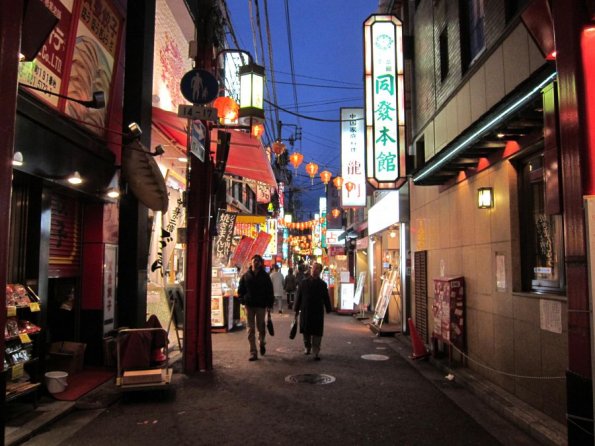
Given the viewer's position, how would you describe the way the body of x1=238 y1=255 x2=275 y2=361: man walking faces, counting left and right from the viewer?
facing the viewer

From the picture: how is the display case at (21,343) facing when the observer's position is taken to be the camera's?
facing the viewer and to the right of the viewer

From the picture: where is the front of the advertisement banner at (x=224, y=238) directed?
toward the camera

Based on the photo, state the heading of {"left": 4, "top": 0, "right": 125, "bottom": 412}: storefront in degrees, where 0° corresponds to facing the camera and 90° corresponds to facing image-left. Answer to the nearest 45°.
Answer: approximately 315°

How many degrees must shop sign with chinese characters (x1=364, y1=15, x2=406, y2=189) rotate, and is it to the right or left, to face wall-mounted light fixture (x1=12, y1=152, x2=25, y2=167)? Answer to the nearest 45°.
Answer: approximately 45° to its right

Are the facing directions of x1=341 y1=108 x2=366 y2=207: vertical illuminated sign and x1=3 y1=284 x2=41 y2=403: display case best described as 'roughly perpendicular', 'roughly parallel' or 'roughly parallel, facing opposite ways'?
roughly perpendicular

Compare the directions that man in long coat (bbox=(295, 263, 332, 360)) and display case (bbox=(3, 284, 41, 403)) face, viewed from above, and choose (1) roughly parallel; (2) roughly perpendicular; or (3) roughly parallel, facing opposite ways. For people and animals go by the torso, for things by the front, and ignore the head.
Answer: roughly perpendicular

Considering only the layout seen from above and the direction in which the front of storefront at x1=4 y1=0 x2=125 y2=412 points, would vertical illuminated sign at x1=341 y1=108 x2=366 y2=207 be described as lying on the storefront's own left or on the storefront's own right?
on the storefront's own left

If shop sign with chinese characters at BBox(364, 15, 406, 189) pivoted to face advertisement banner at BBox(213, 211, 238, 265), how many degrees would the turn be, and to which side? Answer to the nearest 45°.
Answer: approximately 135° to its right

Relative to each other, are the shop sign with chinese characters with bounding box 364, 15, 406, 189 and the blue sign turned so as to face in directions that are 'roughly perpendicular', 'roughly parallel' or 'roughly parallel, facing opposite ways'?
roughly parallel

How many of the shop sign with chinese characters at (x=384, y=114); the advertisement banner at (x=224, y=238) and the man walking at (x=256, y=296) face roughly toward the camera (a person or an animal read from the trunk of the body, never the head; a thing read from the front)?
3

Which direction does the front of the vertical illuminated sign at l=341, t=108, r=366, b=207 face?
toward the camera

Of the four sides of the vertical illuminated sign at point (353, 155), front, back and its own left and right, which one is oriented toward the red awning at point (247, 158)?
front

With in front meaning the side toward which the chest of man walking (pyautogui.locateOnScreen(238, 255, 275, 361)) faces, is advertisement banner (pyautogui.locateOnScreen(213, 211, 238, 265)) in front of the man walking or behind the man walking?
behind

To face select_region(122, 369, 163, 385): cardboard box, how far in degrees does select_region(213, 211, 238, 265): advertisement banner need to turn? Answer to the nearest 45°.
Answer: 0° — it already faces it

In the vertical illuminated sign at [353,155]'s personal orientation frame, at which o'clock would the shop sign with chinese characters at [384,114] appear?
The shop sign with chinese characters is roughly at 12 o'clock from the vertical illuminated sign.
